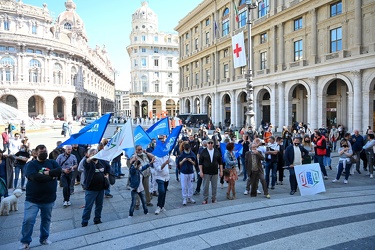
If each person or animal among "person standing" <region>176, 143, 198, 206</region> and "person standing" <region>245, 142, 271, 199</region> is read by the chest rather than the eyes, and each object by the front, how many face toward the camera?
2

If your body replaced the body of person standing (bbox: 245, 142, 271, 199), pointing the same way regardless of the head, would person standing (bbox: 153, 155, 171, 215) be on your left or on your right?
on your right

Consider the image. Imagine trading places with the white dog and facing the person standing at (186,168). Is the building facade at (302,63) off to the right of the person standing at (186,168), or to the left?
left

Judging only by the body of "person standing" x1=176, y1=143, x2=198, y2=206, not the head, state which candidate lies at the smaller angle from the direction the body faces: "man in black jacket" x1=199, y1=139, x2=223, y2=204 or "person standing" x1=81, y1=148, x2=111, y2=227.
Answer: the person standing

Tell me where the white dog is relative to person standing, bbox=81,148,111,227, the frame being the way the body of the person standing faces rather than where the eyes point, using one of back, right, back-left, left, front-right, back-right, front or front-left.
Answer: back-right

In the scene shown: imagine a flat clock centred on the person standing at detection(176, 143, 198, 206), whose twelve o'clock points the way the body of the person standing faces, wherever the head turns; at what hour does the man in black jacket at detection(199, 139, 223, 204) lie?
The man in black jacket is roughly at 9 o'clock from the person standing.

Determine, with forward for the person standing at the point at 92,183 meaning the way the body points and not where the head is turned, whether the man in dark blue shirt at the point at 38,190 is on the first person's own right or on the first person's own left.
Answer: on the first person's own right

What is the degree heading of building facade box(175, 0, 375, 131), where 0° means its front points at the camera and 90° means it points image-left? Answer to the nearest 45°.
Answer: approximately 45°

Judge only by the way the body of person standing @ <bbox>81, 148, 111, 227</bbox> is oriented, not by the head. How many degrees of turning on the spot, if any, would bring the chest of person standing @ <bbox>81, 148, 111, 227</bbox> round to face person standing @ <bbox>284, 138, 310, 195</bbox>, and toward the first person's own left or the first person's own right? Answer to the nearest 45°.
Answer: approximately 90° to the first person's own left
